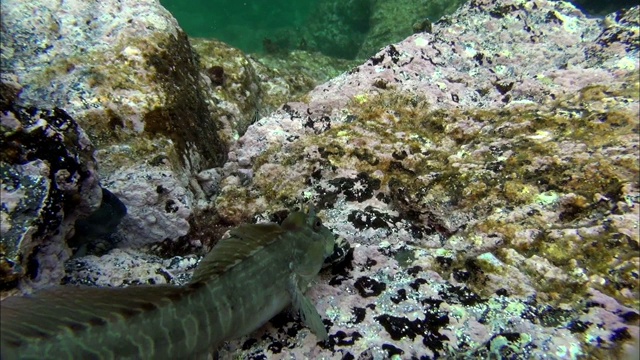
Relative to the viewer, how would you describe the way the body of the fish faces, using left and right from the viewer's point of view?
facing away from the viewer and to the right of the viewer
